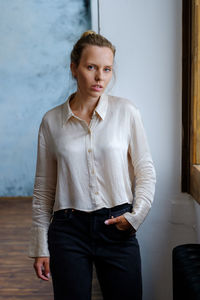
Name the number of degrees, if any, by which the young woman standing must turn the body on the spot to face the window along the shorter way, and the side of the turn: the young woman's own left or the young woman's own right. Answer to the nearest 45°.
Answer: approximately 135° to the young woman's own left

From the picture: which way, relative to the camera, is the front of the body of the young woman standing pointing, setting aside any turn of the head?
toward the camera
